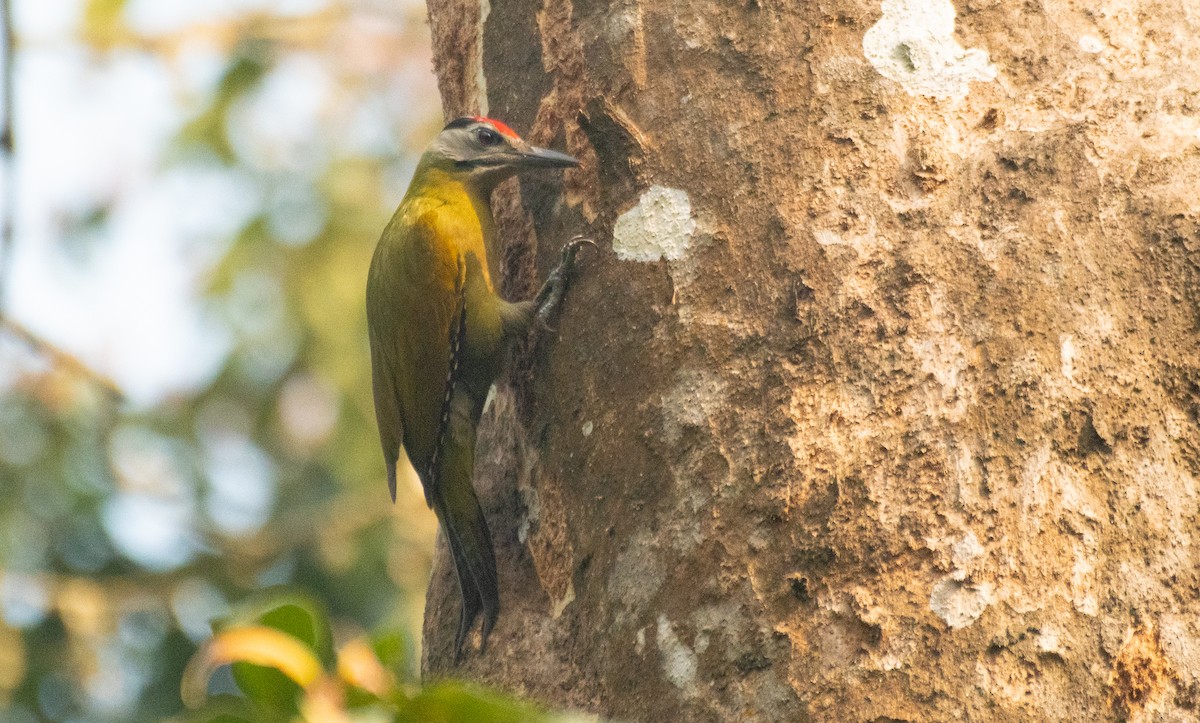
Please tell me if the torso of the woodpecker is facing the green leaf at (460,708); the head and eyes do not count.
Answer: no

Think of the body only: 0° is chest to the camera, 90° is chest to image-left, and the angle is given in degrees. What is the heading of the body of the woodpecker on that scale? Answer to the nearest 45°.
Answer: approximately 270°

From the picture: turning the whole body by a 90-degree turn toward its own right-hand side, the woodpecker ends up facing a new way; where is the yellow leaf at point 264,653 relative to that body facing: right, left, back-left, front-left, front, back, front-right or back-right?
front
